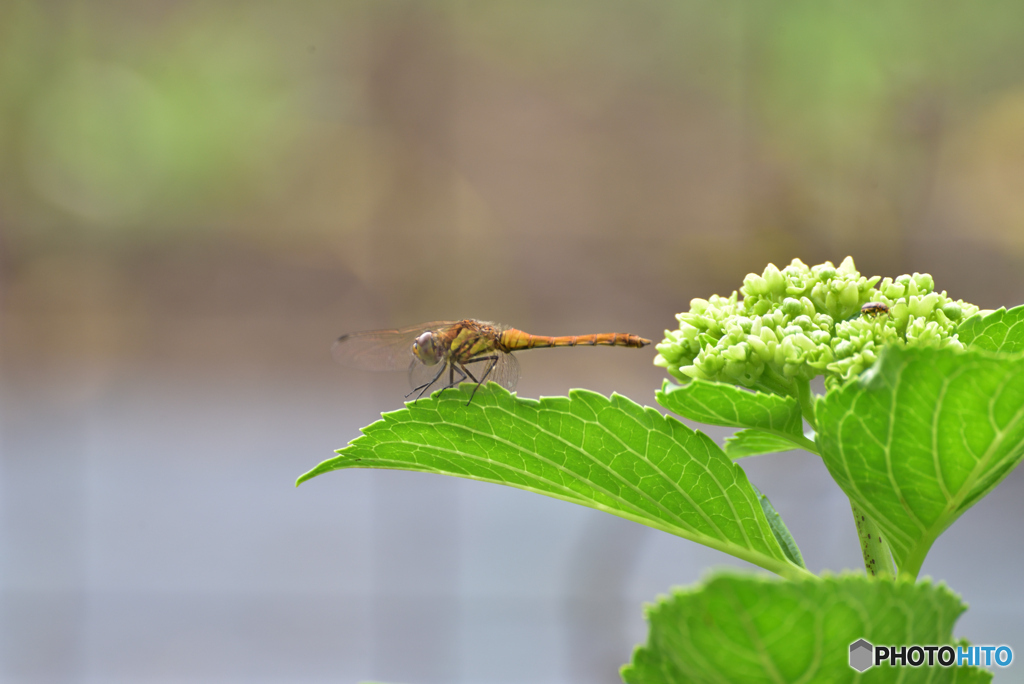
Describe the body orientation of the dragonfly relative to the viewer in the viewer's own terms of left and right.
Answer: facing to the left of the viewer
